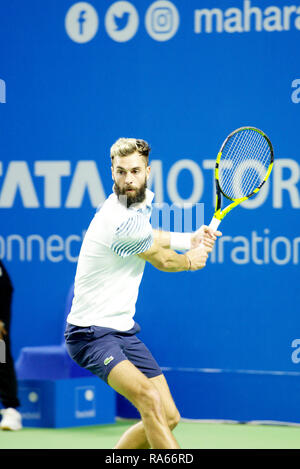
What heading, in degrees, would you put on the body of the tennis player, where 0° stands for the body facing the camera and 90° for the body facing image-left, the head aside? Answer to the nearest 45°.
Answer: approximately 270°
